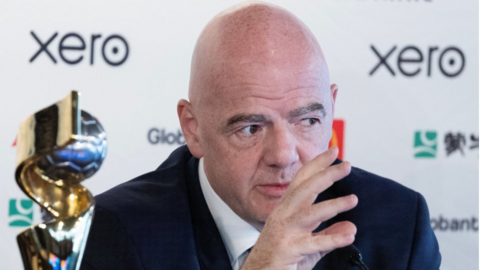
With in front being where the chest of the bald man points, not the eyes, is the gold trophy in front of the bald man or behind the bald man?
in front

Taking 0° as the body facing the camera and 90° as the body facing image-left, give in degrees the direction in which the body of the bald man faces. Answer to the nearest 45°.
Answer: approximately 0°
